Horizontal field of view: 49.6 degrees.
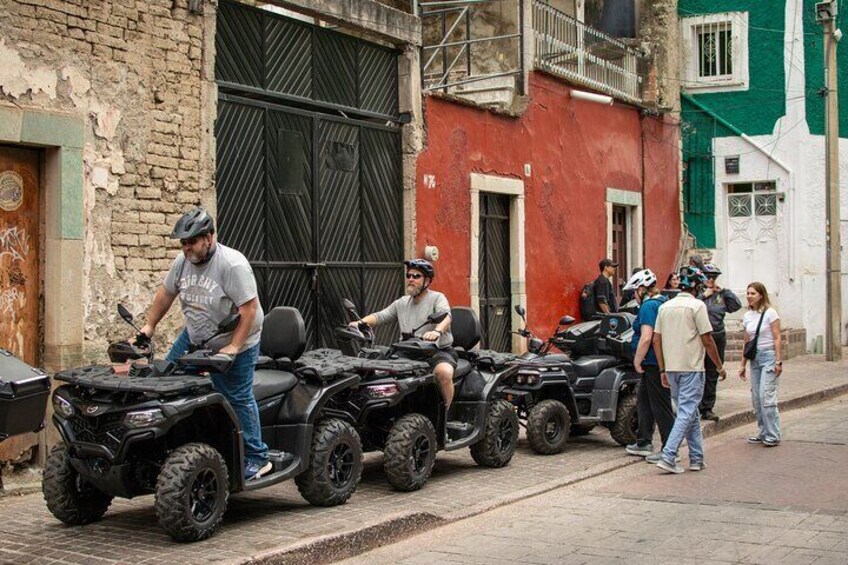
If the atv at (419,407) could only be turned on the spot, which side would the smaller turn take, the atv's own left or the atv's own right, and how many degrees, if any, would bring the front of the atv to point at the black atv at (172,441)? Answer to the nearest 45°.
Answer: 0° — it already faces it

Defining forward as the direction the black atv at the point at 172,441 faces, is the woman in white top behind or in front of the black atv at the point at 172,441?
behind

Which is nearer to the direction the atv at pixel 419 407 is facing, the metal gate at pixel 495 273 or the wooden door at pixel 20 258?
the wooden door

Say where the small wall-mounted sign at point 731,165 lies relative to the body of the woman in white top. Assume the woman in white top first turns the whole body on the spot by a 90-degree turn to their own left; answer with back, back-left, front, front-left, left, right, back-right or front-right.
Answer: back-left

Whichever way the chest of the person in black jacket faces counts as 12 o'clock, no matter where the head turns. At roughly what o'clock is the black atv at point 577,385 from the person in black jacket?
The black atv is roughly at 1 o'clock from the person in black jacket.

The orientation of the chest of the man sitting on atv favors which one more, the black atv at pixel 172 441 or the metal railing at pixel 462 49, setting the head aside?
the black atv

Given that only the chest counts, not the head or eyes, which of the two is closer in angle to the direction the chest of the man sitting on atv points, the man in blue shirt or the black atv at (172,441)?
the black atv

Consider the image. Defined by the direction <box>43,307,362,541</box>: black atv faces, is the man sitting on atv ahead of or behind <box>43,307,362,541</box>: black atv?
behind

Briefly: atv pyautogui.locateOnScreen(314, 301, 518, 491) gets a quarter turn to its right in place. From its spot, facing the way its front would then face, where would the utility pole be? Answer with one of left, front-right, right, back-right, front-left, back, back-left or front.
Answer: right

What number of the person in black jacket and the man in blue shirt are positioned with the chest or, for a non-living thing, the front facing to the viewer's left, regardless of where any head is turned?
1
